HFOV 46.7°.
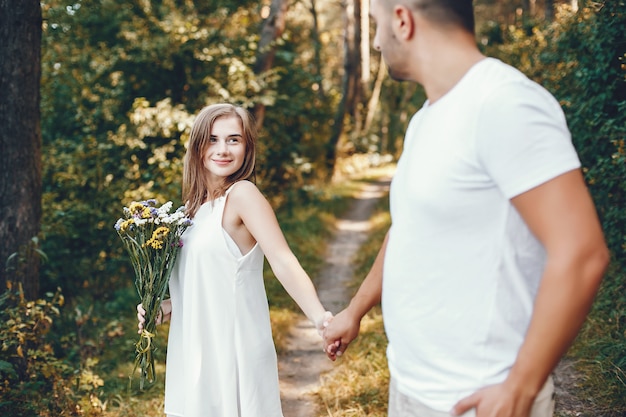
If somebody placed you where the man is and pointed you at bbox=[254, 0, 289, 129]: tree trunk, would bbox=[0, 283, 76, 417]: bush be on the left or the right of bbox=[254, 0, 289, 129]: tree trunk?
left

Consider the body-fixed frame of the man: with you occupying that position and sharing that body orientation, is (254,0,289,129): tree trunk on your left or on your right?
on your right
